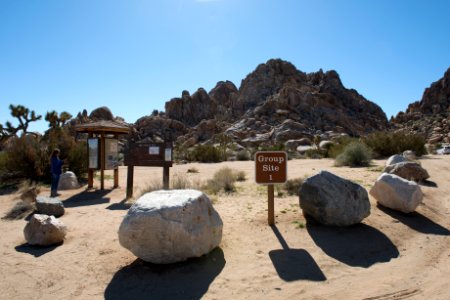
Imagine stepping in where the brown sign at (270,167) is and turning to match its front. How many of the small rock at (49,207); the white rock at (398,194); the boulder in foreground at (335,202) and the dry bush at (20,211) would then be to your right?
2

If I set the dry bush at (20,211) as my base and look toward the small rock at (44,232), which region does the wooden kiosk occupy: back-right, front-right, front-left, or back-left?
back-left

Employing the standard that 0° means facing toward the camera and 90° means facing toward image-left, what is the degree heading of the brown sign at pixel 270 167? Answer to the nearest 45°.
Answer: approximately 0°

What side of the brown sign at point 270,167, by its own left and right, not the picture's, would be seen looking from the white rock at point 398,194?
left

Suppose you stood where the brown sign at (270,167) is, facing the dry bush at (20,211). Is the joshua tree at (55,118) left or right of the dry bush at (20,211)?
right

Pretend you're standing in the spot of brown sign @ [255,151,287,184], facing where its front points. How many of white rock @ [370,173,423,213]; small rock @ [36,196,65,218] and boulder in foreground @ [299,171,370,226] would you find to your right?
1

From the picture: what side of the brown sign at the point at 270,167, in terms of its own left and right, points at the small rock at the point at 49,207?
right

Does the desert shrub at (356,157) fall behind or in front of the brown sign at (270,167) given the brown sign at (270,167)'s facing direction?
behind

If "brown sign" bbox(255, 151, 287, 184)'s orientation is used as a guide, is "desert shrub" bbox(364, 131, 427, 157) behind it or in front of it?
behind

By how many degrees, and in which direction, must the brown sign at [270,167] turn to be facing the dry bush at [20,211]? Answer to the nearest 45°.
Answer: approximately 90° to its right

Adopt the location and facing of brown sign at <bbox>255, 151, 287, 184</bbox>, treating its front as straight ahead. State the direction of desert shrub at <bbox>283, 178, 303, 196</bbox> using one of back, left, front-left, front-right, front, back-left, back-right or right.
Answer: back

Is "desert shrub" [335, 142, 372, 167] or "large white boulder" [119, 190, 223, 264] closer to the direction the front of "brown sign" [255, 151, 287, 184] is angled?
the large white boulder

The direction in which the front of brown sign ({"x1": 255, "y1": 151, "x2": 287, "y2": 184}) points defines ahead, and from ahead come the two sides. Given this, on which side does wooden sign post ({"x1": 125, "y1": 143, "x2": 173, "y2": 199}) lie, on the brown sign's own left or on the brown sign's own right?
on the brown sign's own right

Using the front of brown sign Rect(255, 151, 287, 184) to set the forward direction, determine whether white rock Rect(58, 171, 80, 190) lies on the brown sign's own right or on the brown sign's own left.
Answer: on the brown sign's own right

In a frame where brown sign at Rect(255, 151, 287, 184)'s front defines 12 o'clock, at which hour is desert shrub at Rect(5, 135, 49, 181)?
The desert shrub is roughly at 4 o'clock from the brown sign.
